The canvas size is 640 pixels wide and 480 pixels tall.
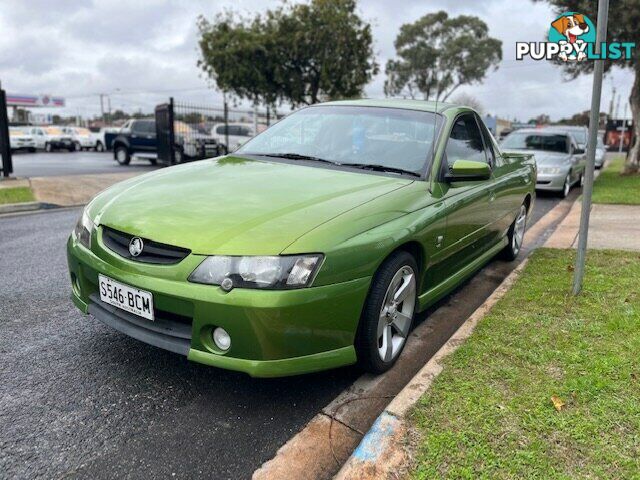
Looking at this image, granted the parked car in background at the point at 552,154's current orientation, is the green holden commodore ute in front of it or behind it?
in front

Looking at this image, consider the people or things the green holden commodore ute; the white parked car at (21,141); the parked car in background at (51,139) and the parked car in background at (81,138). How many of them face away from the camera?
0

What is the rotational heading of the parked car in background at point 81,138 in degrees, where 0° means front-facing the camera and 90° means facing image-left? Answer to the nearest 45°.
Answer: approximately 315°

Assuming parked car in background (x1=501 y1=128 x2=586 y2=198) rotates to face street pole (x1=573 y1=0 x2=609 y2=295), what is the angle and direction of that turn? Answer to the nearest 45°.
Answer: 0° — it already faces it

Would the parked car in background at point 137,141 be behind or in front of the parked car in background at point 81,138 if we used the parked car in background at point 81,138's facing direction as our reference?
in front

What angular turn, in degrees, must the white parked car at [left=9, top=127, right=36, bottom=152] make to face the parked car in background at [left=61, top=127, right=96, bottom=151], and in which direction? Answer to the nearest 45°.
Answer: approximately 90° to its left

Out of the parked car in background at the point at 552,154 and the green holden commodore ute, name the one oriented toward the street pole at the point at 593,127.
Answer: the parked car in background

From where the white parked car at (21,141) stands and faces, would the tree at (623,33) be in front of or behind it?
in front

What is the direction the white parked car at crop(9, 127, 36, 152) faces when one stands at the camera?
facing the viewer and to the right of the viewer

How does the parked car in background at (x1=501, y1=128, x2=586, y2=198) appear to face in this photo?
toward the camera

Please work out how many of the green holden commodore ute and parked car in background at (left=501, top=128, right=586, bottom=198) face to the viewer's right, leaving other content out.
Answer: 0

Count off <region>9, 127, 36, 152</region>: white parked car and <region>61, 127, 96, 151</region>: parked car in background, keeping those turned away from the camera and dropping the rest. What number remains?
0

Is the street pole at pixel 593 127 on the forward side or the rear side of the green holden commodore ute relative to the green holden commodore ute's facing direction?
on the rear side
